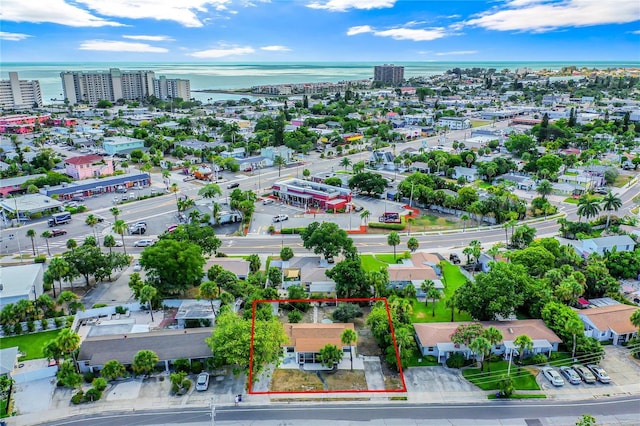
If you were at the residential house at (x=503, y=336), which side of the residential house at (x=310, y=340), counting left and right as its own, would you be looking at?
left

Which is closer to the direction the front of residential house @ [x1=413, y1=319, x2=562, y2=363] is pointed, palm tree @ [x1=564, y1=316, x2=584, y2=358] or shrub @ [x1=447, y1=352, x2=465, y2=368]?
the shrub

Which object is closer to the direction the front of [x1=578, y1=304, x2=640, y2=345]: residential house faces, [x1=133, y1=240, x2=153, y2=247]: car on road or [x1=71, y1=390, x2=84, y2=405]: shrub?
the shrub

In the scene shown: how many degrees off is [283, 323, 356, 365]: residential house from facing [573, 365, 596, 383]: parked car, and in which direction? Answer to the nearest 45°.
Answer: approximately 90° to its left

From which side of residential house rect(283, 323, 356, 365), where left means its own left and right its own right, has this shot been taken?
front

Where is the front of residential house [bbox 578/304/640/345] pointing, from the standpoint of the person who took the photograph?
facing the viewer

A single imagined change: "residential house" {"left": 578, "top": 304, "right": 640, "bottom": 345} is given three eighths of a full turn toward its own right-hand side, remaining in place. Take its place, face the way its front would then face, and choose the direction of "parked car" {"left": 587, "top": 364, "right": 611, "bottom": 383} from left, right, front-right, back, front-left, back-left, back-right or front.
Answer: back-left

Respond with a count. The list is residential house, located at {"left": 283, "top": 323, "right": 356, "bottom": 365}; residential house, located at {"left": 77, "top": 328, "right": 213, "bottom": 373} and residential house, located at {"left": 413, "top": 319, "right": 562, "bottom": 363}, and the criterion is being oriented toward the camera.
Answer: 3

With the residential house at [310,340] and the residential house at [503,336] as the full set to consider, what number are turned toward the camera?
2

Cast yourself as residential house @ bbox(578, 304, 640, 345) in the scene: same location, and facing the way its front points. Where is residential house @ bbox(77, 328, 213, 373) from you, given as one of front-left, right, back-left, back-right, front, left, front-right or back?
front-right

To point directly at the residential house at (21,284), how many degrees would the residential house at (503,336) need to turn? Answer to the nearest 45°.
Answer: approximately 90° to its right

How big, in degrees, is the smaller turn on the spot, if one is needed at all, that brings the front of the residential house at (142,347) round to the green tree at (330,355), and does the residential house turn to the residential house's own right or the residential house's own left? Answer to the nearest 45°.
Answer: approximately 45° to the residential house's own left

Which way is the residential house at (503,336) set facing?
toward the camera

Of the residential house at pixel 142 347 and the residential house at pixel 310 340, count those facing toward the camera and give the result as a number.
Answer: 2
